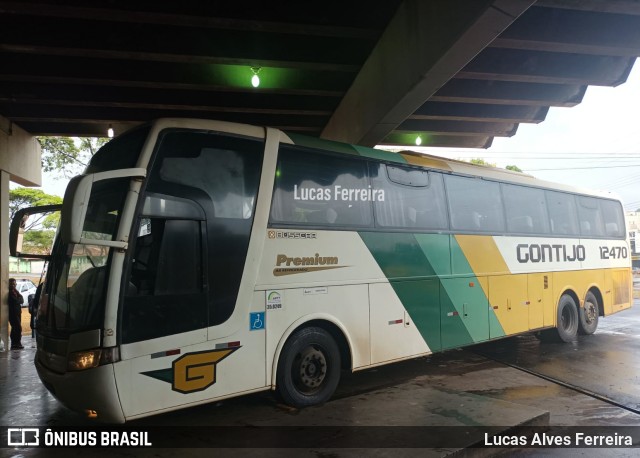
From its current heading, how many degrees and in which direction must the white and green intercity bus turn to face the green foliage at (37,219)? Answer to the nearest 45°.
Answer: approximately 90° to its right

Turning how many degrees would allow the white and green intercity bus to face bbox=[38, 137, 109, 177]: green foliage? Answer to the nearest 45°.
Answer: approximately 90° to its right

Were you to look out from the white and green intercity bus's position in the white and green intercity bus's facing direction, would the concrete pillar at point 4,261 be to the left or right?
on its right

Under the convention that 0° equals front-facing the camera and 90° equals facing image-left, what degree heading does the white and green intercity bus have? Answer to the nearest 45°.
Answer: approximately 45°

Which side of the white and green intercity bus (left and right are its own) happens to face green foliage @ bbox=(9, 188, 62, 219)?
right
